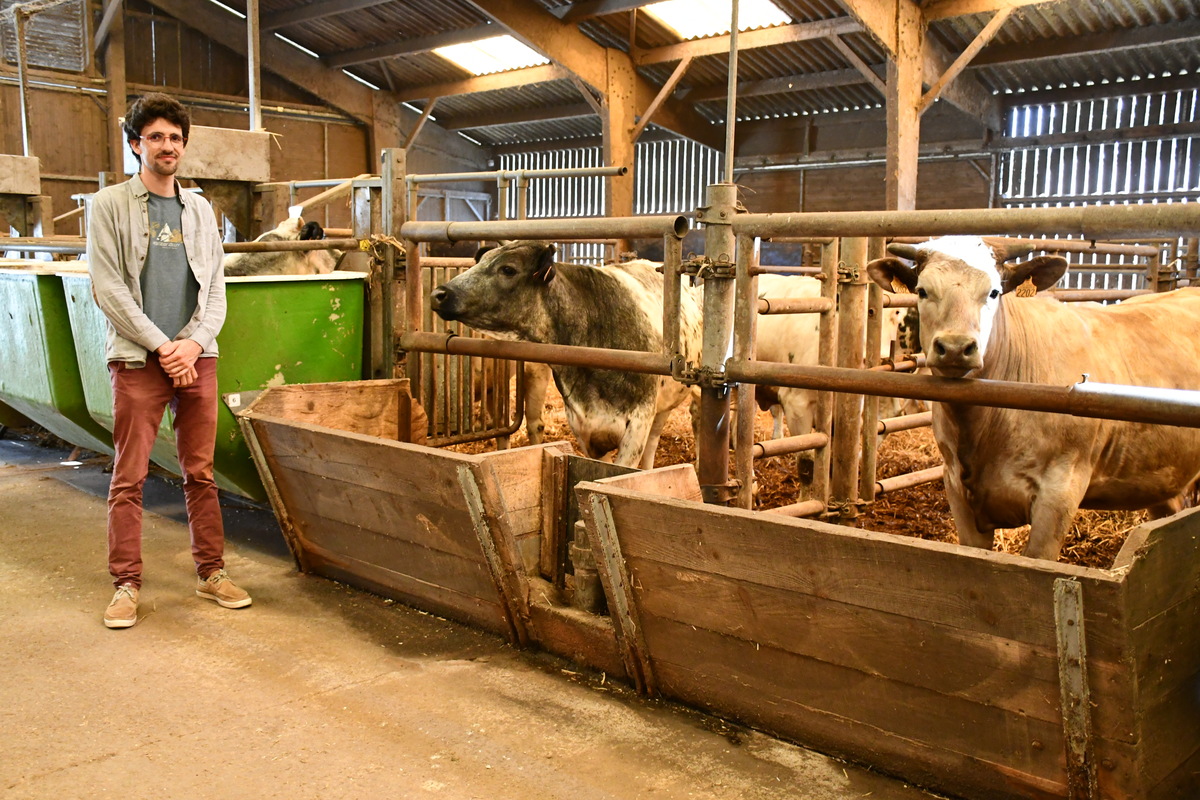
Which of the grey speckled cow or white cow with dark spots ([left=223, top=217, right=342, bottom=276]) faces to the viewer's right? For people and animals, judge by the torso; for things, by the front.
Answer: the white cow with dark spots

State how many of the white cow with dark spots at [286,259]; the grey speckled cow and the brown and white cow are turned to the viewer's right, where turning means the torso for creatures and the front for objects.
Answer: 1

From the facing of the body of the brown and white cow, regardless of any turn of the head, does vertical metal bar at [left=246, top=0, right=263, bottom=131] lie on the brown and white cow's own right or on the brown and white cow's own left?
on the brown and white cow's own right

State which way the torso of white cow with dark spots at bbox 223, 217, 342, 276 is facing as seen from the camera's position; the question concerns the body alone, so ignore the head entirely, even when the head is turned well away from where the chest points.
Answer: to the viewer's right

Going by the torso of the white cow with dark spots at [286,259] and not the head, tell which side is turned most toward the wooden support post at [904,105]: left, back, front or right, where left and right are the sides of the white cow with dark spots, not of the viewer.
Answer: front

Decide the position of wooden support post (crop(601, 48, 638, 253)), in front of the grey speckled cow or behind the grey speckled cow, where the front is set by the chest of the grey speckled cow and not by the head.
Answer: behind

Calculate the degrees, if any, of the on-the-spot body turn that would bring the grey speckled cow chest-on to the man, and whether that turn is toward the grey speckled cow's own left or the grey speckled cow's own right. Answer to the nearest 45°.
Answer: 0° — it already faces them

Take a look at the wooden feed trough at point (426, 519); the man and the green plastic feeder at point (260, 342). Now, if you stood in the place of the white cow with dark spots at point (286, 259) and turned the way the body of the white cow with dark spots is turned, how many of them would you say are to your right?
3

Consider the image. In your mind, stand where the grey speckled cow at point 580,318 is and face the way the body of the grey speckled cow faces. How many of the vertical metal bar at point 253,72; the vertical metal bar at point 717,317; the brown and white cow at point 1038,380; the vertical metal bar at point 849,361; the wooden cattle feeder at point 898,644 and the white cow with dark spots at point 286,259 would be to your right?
2

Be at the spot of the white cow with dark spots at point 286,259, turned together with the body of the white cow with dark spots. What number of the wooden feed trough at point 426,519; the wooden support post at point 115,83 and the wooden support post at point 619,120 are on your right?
1

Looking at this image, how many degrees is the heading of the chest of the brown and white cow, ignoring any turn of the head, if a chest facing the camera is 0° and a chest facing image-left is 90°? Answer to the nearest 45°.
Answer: approximately 45°

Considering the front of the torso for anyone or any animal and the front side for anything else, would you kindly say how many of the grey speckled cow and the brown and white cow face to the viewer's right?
0

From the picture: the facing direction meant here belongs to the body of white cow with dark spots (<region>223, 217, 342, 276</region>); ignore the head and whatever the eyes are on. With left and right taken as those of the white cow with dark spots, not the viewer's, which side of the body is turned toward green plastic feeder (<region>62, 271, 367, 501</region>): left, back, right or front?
right
